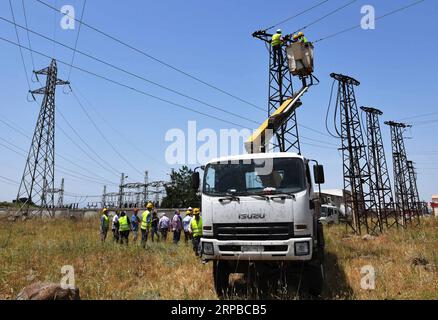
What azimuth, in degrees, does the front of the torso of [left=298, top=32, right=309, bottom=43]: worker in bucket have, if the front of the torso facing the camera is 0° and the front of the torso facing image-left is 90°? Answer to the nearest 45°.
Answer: approximately 90°
